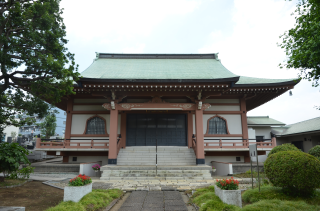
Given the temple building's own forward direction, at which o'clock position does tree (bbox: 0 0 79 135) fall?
The tree is roughly at 1 o'clock from the temple building.

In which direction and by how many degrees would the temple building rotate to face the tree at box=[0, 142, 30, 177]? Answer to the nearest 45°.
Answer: approximately 45° to its right

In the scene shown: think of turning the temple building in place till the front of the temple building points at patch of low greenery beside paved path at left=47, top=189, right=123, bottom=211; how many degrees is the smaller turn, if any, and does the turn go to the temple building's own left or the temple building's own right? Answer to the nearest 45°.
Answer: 0° — it already faces it

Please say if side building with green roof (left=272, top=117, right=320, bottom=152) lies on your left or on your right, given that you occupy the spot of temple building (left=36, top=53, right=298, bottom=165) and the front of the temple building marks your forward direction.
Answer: on your left

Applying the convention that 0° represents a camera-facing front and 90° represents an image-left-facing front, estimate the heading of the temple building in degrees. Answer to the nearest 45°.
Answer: approximately 0°

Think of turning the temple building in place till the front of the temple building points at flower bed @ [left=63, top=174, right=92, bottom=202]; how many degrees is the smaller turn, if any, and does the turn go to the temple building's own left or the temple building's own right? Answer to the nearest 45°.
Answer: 0° — it already faces it

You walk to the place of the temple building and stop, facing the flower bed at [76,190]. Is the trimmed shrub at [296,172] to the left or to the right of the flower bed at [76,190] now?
left
